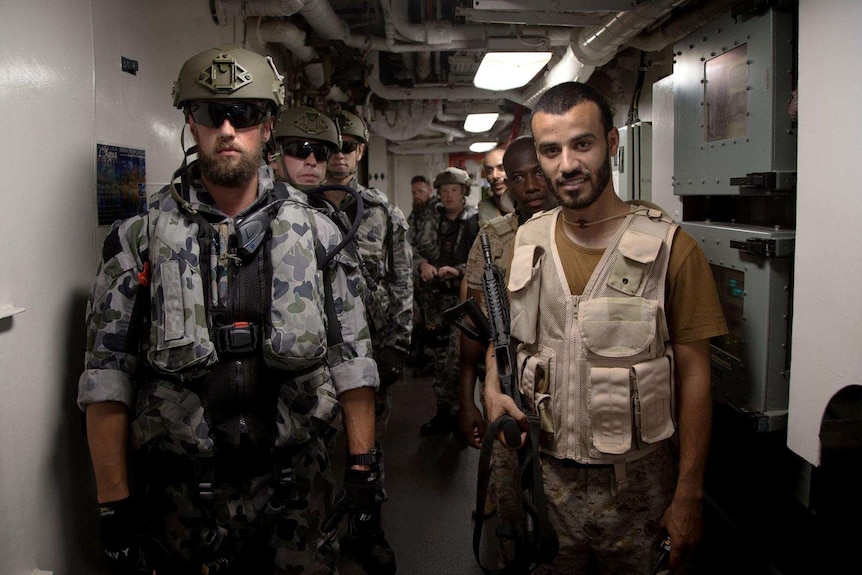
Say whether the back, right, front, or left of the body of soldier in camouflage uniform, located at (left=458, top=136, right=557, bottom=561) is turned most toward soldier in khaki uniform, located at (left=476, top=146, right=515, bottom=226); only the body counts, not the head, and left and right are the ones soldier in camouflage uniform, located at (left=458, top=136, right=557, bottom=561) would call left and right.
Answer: back

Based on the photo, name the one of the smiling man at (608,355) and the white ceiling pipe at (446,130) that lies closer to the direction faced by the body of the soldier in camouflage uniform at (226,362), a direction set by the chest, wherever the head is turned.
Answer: the smiling man

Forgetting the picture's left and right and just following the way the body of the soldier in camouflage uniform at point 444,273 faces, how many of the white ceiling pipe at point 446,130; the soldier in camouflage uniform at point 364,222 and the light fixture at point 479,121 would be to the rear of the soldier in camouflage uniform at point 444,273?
2

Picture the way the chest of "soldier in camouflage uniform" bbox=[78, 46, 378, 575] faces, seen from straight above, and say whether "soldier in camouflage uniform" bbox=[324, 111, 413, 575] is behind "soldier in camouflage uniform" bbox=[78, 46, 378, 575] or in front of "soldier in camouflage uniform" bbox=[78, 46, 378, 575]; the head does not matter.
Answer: behind

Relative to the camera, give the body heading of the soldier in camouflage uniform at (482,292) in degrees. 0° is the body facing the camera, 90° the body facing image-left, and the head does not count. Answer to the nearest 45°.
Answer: approximately 0°

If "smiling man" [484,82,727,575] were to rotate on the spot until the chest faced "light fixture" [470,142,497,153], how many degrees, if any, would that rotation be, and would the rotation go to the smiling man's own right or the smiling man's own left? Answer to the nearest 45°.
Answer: approximately 135° to the smiling man's own right

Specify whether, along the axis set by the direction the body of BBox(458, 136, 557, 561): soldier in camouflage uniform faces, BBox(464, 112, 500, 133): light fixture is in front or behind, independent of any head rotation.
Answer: behind

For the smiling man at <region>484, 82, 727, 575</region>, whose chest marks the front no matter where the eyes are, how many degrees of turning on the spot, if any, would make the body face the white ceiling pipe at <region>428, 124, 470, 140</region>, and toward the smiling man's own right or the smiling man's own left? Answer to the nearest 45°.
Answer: approximately 135° to the smiling man's own right
